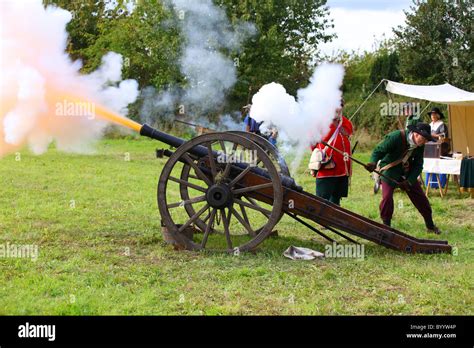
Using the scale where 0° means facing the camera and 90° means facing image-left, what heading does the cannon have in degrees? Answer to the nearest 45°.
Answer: approximately 90°

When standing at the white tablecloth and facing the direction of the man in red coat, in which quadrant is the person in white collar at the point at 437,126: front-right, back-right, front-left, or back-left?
back-right

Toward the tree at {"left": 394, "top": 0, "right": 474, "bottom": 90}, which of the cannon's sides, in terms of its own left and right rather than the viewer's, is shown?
right

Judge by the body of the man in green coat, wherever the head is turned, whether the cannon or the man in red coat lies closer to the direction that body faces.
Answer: the cannon

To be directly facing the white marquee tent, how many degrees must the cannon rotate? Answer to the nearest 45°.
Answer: approximately 135° to its right
